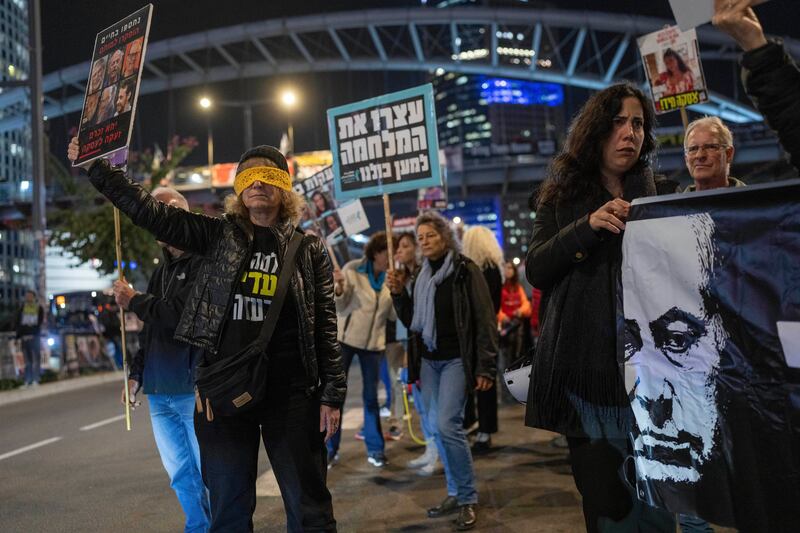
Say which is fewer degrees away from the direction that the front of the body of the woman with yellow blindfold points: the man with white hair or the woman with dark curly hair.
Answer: the woman with dark curly hair

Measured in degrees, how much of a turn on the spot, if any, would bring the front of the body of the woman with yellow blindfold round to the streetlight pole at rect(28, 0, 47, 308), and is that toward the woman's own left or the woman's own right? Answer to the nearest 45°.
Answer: approximately 180°

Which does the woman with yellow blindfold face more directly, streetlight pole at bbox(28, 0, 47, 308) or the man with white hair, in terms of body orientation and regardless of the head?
the man with white hair

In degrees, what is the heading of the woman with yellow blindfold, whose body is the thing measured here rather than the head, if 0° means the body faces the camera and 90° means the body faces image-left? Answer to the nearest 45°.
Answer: approximately 0°
